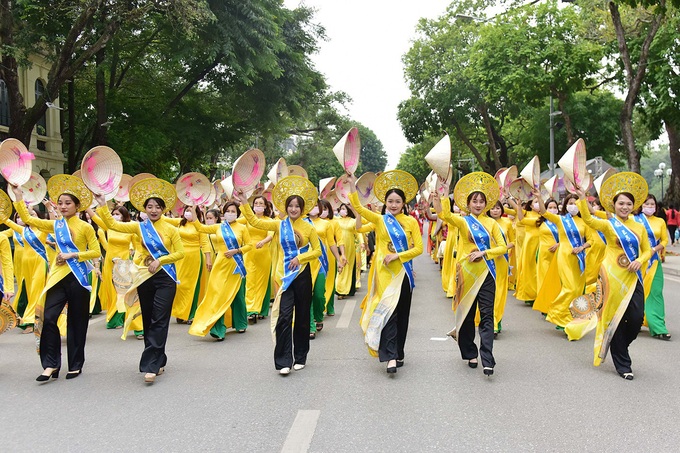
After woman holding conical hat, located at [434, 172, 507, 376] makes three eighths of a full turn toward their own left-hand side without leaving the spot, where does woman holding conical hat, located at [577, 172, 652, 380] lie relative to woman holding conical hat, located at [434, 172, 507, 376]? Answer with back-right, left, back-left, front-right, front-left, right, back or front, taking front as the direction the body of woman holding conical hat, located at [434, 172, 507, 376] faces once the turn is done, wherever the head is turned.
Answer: front-right

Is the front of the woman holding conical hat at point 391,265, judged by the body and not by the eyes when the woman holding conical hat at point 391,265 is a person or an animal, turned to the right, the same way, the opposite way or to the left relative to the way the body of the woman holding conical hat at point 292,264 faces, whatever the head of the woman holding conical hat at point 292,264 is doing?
the same way

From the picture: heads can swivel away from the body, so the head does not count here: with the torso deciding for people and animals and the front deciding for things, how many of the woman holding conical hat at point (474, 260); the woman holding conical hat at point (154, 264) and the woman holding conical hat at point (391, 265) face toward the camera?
3

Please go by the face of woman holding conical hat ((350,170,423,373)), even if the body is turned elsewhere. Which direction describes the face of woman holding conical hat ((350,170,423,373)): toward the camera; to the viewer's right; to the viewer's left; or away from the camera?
toward the camera

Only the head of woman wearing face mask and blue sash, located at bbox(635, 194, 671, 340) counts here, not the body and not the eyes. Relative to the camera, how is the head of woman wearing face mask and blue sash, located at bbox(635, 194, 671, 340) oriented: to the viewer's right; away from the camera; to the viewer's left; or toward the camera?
toward the camera

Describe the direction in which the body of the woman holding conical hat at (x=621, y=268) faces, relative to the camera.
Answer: toward the camera

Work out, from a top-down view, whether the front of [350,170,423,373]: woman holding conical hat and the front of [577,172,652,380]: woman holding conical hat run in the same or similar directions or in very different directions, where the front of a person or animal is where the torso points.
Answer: same or similar directions

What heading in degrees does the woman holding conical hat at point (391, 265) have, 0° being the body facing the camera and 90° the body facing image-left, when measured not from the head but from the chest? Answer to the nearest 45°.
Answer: approximately 0°

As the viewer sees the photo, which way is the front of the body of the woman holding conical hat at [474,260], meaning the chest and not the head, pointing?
toward the camera

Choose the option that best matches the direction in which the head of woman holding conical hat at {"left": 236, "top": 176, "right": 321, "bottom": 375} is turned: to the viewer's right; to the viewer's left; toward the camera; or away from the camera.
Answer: toward the camera

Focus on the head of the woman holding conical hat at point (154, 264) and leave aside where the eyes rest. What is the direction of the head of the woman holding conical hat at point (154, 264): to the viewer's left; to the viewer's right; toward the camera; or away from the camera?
toward the camera

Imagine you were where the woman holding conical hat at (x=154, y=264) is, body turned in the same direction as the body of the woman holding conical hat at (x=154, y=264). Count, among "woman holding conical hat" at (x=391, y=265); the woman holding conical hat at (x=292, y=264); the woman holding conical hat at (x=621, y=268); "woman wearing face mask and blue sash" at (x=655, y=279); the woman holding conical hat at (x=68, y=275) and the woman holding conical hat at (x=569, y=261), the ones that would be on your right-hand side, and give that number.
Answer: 1

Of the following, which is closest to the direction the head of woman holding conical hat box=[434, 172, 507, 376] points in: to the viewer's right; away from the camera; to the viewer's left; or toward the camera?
toward the camera

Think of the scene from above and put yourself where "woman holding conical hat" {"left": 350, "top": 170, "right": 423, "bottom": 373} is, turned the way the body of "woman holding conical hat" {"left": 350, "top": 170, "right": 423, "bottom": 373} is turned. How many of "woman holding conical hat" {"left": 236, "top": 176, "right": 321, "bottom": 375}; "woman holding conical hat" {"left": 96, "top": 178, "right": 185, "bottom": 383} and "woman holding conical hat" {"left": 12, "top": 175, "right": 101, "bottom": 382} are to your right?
3

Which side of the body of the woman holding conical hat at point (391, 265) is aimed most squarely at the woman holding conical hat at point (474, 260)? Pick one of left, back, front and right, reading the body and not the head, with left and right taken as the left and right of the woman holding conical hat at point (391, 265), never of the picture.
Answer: left
